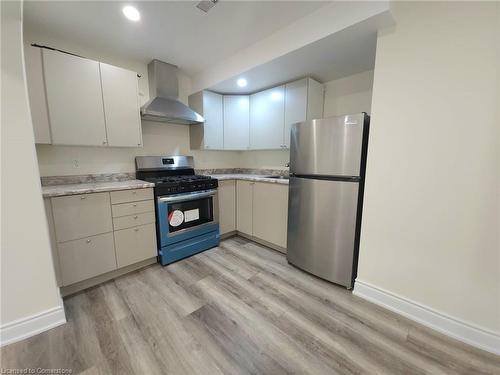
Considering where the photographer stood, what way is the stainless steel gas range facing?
facing the viewer and to the right of the viewer

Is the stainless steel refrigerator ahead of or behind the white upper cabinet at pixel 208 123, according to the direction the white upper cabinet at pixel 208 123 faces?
ahead

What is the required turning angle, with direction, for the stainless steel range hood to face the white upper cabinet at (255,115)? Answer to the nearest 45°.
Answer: approximately 45° to its left

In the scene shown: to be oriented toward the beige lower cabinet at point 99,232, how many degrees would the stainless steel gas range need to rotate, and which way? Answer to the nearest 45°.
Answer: approximately 90° to its right

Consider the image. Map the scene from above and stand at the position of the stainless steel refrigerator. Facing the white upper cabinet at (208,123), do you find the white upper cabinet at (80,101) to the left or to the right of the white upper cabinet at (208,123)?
left

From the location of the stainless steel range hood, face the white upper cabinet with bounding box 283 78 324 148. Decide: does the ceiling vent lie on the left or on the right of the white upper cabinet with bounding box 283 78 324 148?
right

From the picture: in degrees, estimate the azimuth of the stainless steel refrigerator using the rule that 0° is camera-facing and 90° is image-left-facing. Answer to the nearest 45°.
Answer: approximately 45°
